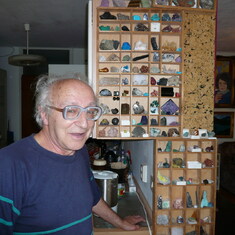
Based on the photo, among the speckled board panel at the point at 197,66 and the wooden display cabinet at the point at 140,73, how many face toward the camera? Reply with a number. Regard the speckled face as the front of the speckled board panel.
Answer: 2

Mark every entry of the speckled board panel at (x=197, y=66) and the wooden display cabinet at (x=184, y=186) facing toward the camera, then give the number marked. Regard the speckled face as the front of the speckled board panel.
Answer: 2

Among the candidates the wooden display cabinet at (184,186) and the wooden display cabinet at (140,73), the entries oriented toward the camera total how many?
2

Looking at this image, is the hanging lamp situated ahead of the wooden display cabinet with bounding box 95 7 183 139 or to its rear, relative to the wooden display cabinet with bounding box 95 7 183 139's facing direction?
to the rear

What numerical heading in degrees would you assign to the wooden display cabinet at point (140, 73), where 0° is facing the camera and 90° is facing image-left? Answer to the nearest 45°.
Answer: approximately 0°

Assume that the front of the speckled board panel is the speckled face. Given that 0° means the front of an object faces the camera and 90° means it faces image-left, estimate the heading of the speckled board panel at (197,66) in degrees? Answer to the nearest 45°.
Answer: approximately 0°
